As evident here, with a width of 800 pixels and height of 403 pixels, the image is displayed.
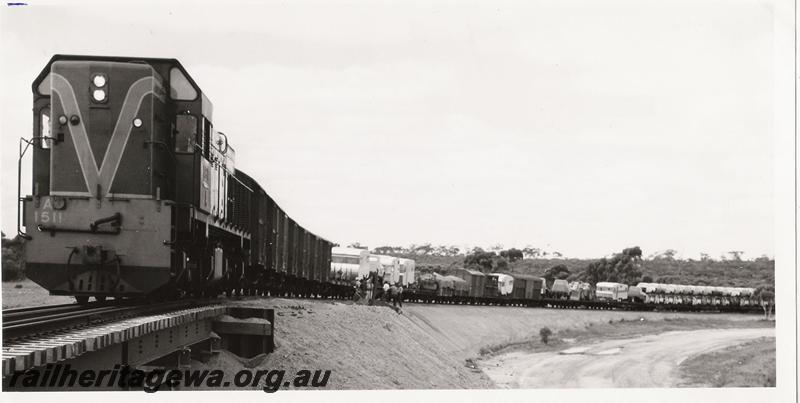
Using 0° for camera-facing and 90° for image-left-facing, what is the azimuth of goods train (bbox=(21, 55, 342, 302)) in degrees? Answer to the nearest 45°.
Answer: approximately 45°
